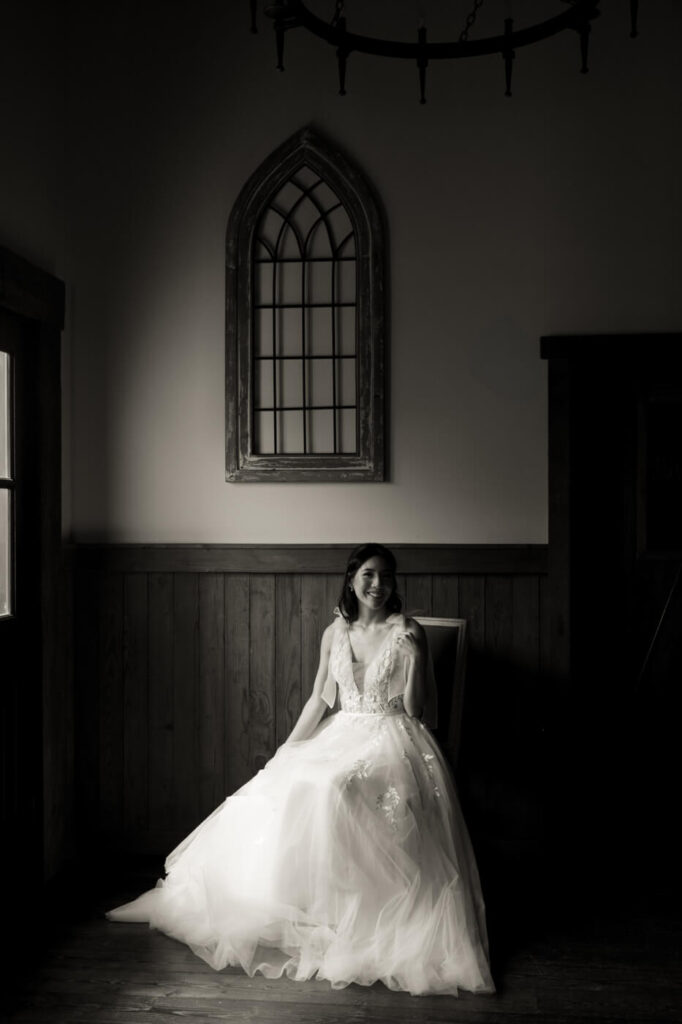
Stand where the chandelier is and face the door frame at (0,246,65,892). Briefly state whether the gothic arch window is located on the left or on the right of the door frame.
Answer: right

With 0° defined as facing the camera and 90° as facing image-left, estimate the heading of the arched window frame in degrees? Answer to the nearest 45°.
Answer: approximately 0°

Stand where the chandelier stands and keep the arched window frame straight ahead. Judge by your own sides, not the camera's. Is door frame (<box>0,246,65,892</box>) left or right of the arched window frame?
left
